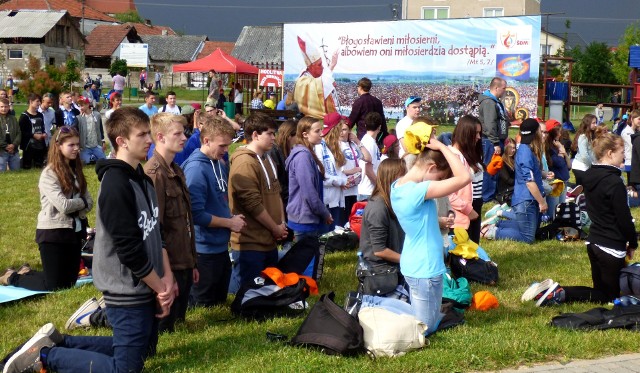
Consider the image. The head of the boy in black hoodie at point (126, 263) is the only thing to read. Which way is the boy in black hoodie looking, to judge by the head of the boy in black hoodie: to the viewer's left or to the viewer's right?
to the viewer's right

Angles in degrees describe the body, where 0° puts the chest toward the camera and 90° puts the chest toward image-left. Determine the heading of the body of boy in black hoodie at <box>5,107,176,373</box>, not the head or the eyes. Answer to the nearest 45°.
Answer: approximately 270°

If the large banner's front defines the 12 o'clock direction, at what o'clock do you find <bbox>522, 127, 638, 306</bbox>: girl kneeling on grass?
The girl kneeling on grass is roughly at 12 o'clock from the large banner.

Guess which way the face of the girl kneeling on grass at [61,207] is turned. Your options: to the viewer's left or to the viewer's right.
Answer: to the viewer's right

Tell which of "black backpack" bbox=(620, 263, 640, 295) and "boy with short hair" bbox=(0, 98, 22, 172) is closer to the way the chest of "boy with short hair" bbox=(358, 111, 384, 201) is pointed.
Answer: the black backpack
